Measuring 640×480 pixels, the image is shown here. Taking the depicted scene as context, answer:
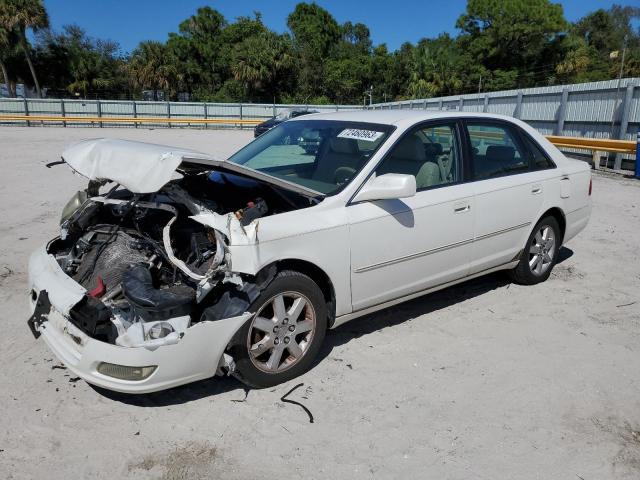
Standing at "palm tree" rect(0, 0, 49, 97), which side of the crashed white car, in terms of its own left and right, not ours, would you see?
right

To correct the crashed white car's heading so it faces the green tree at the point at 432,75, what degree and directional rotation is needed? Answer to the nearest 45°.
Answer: approximately 135° to its right

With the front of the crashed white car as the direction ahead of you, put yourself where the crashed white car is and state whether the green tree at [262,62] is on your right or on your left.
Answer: on your right

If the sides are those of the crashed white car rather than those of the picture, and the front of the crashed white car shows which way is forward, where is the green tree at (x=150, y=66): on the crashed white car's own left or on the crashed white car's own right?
on the crashed white car's own right

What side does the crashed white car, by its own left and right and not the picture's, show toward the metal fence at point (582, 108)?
back

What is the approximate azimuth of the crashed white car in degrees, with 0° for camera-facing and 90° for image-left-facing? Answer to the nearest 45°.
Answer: approximately 45°

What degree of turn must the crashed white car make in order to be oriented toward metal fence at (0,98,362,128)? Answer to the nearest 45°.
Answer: approximately 135° to its right
